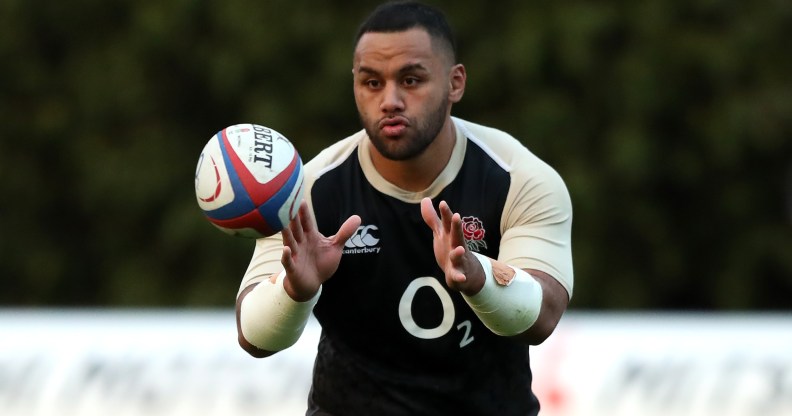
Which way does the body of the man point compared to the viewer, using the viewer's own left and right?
facing the viewer
